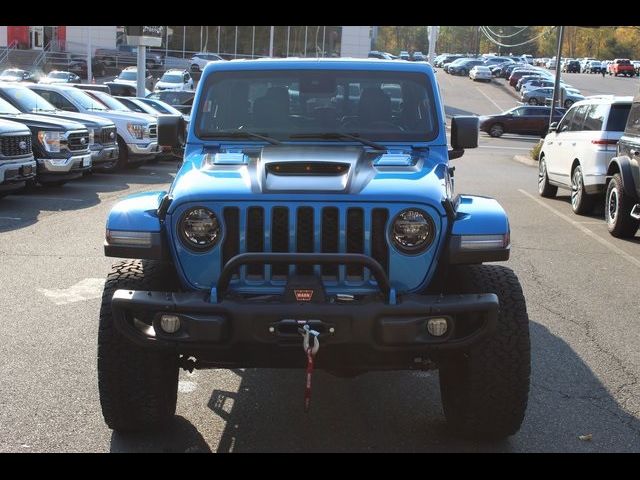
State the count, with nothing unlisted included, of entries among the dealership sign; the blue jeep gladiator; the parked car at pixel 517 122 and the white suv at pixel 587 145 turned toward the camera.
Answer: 2

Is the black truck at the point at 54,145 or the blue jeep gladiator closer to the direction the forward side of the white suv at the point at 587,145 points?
the black truck

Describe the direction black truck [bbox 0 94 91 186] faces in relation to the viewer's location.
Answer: facing the viewer and to the right of the viewer

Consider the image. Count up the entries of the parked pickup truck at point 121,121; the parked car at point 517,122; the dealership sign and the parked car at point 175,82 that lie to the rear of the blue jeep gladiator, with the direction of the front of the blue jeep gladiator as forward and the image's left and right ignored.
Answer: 4

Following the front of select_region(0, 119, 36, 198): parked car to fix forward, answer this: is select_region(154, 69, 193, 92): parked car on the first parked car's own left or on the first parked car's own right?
on the first parked car's own left

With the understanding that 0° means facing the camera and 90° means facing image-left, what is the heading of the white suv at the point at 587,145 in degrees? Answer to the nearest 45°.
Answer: approximately 135°

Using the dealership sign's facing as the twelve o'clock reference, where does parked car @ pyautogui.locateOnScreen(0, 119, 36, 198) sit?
The parked car is roughly at 12 o'clock from the dealership sign.

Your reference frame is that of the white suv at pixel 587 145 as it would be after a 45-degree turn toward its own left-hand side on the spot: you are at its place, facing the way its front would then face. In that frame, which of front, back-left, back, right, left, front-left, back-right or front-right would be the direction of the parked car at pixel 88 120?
front

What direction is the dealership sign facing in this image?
toward the camera

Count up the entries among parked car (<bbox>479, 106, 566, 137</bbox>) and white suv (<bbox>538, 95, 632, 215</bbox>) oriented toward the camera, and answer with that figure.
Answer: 0

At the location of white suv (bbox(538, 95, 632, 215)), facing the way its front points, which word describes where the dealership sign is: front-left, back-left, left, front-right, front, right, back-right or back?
front

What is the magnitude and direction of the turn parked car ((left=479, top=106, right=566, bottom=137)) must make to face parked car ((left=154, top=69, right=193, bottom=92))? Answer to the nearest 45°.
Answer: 0° — it already faces it

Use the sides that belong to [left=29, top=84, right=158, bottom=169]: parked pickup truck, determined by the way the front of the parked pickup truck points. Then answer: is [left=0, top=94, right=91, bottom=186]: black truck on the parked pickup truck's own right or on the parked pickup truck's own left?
on the parked pickup truck's own right

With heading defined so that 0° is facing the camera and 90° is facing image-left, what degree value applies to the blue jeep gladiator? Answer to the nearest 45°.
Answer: approximately 0°

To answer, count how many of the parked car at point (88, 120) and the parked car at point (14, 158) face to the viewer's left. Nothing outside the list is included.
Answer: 0

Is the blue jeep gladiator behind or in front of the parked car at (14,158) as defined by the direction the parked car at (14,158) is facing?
in front

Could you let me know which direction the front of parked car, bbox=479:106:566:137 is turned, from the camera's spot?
facing to the left of the viewer

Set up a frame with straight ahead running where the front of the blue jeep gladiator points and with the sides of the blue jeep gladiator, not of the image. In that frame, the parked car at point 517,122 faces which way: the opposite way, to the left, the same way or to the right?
to the right
